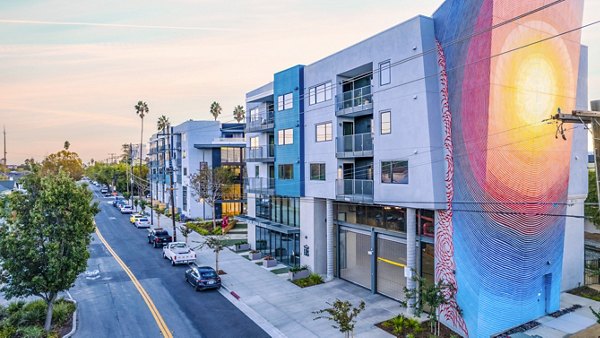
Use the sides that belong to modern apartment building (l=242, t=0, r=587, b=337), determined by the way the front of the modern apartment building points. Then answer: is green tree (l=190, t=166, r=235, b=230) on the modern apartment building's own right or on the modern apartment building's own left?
on the modern apartment building's own right

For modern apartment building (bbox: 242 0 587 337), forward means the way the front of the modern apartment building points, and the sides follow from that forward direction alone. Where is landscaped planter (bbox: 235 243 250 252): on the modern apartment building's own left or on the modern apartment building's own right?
on the modern apartment building's own right

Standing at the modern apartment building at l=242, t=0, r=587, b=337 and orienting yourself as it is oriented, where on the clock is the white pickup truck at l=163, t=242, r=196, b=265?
The white pickup truck is roughly at 2 o'clock from the modern apartment building.

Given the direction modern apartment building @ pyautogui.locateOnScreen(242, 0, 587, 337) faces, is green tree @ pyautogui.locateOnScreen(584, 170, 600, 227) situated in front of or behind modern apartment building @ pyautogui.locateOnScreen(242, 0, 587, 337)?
behind

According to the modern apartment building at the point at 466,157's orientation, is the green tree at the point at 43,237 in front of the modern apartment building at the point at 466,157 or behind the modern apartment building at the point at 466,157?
in front

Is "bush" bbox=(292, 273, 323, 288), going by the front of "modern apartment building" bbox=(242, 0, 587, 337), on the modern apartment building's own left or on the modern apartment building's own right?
on the modern apartment building's own right

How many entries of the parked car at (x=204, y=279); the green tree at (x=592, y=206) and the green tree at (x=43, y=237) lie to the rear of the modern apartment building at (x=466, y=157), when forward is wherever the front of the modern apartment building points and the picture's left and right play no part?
1

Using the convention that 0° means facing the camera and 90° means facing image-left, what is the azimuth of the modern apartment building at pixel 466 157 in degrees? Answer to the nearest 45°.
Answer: approximately 45°

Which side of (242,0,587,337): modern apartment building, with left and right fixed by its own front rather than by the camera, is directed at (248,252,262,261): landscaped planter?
right

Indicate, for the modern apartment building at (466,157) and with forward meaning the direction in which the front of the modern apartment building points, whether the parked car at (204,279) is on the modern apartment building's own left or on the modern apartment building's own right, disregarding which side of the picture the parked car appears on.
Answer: on the modern apartment building's own right
